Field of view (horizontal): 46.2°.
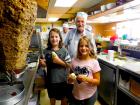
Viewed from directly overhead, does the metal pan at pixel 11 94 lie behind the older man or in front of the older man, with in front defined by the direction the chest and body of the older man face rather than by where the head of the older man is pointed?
in front

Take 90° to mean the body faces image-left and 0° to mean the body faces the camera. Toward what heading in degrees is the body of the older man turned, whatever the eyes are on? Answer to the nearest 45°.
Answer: approximately 0°

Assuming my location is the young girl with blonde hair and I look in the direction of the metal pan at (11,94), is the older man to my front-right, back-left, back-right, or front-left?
back-right

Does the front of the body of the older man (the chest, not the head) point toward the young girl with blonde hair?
yes
